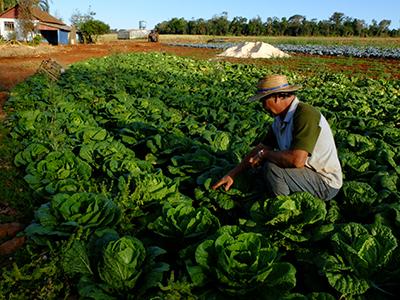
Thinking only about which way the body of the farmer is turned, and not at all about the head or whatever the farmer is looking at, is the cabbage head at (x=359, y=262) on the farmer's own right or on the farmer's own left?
on the farmer's own left

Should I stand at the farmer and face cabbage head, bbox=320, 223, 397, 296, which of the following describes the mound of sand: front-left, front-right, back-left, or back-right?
back-left

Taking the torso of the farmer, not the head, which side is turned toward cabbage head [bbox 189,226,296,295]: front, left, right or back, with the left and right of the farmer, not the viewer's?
left

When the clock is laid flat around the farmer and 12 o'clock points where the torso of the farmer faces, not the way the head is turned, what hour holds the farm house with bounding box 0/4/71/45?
The farm house is roughly at 2 o'clock from the farmer.

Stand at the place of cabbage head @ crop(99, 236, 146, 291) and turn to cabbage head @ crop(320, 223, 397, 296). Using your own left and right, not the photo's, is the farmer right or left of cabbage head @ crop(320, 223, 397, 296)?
left

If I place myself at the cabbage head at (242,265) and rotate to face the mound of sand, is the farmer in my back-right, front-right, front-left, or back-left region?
front-right

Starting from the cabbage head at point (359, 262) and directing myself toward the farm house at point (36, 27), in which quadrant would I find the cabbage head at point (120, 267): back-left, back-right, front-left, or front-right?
front-left

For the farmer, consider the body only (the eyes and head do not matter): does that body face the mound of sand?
no

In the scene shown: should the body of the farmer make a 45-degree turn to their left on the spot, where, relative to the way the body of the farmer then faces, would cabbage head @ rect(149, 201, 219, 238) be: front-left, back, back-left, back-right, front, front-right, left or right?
front

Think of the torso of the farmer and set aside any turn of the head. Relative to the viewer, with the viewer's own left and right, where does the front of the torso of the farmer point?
facing to the left of the viewer

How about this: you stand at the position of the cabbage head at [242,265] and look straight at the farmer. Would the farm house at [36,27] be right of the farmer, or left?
left

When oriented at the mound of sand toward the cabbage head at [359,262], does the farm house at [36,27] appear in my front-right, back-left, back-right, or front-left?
back-right
